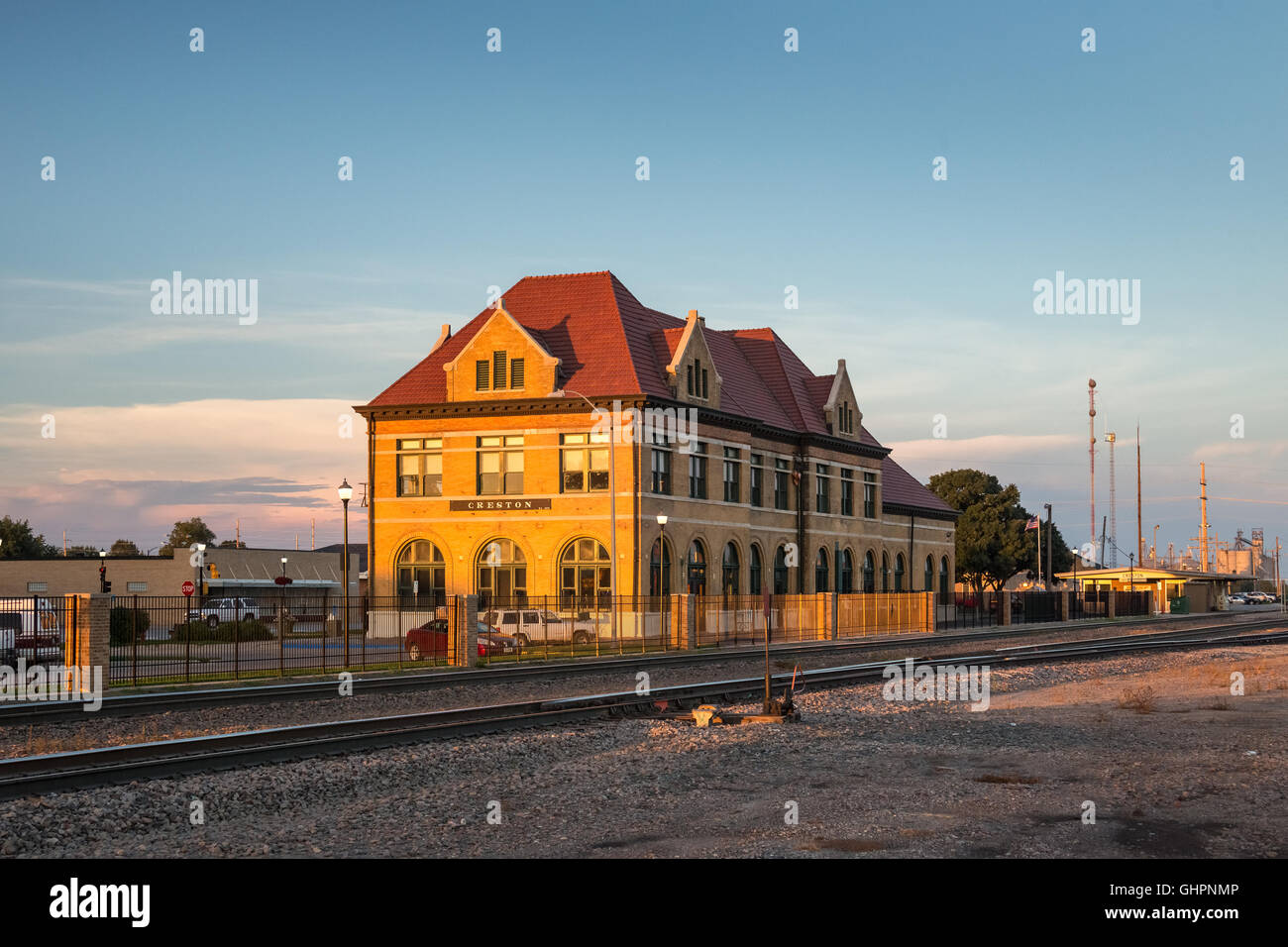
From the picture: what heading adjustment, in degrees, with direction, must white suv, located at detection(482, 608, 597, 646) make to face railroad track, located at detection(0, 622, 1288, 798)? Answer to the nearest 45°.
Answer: approximately 90° to its right

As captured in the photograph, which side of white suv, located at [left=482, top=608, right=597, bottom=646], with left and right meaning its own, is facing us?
right

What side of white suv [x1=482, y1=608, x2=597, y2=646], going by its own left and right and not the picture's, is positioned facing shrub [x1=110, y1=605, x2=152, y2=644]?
back

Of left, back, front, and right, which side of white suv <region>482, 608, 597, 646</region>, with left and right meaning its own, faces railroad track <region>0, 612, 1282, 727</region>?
right
